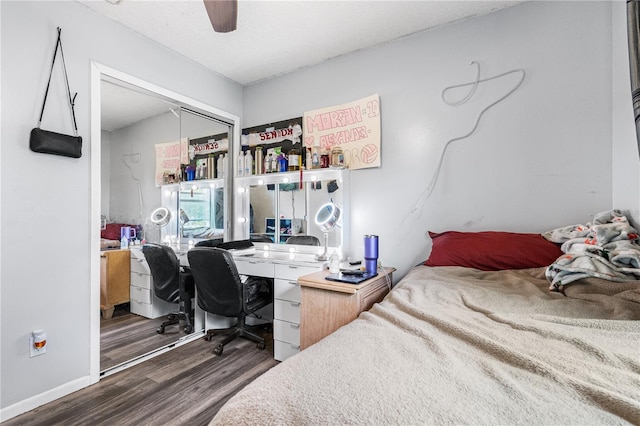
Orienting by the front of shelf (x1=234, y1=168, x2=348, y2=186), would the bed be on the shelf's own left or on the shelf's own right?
on the shelf's own left

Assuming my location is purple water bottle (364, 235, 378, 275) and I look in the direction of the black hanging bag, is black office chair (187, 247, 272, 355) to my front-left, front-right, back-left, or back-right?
front-right

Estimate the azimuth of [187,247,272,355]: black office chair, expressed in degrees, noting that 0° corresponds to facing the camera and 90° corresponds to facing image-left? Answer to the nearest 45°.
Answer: approximately 225°

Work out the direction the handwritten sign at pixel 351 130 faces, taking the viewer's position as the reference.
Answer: facing the viewer and to the left of the viewer

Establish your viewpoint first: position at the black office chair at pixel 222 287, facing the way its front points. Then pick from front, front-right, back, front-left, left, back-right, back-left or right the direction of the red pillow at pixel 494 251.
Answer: right

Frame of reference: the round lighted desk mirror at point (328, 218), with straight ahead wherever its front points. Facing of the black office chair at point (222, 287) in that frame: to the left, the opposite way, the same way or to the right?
the opposite way

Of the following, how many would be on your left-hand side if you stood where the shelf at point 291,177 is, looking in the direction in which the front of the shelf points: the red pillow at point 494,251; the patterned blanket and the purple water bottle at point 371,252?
3

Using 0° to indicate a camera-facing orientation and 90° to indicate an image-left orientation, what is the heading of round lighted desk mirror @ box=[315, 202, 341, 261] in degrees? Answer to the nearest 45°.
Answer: approximately 45°

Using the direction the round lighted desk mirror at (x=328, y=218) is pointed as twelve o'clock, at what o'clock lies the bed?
The bed is roughly at 10 o'clock from the round lighted desk mirror.

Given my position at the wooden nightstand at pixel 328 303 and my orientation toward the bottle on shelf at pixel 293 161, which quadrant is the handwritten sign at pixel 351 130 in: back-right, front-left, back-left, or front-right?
front-right

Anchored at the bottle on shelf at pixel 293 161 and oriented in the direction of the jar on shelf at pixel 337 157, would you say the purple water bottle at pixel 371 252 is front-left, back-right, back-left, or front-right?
front-right

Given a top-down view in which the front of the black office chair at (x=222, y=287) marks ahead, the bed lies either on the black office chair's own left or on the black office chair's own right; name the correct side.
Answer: on the black office chair's own right
